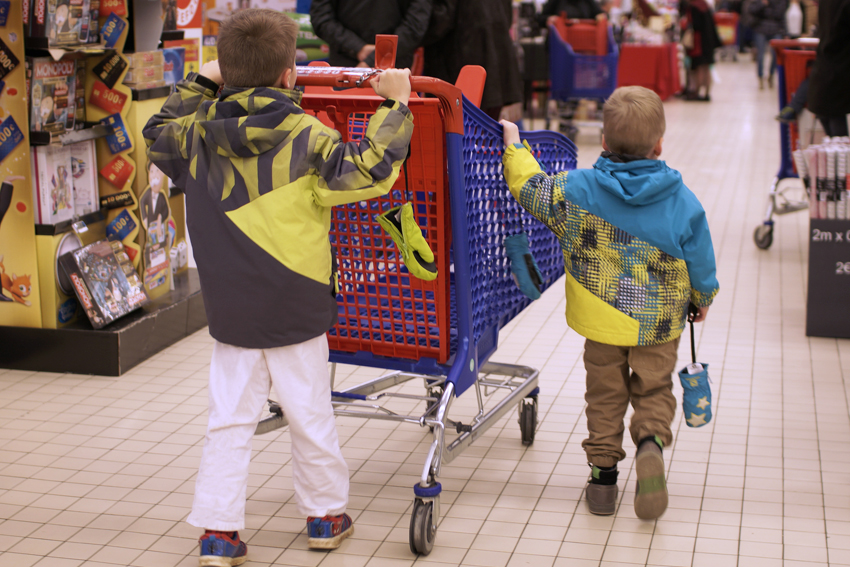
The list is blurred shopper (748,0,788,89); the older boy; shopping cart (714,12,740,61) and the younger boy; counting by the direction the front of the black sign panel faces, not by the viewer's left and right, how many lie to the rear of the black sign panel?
2

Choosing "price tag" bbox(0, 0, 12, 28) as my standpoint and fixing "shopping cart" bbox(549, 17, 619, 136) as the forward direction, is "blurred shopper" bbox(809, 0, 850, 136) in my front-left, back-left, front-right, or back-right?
front-right

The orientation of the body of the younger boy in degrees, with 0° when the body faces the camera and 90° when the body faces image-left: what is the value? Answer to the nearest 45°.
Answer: approximately 180°

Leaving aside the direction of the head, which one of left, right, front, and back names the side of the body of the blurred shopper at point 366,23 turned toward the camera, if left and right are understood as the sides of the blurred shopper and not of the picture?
front

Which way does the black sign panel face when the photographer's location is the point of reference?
facing the viewer

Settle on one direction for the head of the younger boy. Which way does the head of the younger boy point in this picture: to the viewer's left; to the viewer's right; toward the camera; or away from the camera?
away from the camera

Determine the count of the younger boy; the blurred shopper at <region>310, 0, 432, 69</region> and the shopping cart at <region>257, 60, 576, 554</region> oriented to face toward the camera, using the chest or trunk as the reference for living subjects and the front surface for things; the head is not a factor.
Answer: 1

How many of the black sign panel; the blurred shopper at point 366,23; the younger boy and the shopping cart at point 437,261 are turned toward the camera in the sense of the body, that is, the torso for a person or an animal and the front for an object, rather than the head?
2

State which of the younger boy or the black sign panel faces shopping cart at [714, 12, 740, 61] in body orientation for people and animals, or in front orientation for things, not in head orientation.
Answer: the younger boy

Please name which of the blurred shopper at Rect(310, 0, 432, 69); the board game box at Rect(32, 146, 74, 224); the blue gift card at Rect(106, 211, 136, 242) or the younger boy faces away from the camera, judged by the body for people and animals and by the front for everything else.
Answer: the younger boy

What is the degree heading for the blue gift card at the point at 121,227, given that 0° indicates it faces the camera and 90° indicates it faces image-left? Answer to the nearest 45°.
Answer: approximately 315°

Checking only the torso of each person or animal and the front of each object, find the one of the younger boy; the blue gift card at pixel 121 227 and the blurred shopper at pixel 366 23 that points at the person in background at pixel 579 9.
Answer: the younger boy

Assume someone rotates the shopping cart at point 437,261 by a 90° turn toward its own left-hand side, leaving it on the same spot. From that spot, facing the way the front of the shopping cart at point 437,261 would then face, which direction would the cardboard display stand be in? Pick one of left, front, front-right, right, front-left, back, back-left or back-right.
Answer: front
